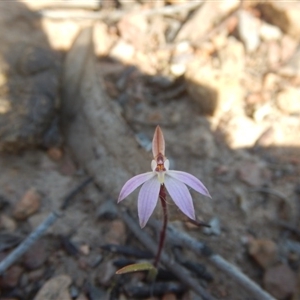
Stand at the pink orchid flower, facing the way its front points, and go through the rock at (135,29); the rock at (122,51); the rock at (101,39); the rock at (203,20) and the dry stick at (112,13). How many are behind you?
5

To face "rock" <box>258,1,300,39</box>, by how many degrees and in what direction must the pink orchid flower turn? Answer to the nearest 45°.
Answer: approximately 135° to its left

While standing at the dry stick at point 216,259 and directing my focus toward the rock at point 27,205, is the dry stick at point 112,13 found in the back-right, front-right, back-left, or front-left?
front-right

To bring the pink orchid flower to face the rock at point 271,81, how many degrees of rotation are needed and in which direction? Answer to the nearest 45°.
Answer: approximately 135° to its left

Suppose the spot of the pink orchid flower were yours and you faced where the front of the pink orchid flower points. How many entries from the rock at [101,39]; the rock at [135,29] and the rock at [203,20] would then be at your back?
3

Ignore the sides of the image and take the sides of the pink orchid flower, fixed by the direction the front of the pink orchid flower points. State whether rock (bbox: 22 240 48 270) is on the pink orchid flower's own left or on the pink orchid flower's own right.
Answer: on the pink orchid flower's own right

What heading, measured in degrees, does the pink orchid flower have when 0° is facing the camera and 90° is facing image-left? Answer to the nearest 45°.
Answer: approximately 0°

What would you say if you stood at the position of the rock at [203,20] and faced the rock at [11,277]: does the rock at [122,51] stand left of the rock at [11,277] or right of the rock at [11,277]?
right

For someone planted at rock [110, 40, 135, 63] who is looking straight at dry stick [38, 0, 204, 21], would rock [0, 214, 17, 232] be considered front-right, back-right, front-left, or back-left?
back-left

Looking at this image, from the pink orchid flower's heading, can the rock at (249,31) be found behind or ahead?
behind

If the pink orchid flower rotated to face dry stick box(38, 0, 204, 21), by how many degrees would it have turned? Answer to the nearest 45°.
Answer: approximately 180°

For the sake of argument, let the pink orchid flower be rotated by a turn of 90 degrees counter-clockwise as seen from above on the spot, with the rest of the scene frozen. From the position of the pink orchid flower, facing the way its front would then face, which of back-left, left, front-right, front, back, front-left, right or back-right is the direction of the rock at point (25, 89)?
back-left

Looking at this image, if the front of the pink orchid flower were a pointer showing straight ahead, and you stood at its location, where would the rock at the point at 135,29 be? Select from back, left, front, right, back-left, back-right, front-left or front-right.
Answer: back
